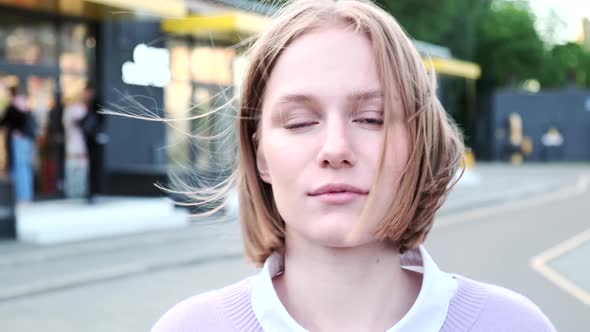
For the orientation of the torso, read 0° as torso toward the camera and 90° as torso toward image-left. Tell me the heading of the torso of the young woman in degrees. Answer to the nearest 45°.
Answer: approximately 0°

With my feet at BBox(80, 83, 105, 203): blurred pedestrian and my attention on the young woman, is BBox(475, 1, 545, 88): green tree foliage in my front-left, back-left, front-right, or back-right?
back-left

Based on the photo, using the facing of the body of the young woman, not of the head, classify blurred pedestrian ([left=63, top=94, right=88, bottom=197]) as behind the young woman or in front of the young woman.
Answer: behind

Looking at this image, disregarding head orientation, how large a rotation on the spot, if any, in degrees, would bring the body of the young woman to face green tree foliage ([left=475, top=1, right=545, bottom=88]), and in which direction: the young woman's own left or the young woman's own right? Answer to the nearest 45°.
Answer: approximately 180°

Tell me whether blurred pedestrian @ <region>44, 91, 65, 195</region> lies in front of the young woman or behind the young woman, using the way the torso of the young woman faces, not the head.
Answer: behind

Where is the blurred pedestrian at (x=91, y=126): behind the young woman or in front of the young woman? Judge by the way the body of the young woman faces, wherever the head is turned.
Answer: behind
